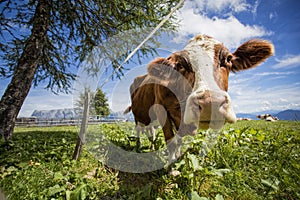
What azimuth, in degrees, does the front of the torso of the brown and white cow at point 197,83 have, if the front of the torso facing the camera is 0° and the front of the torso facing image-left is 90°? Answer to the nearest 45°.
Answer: approximately 315°
